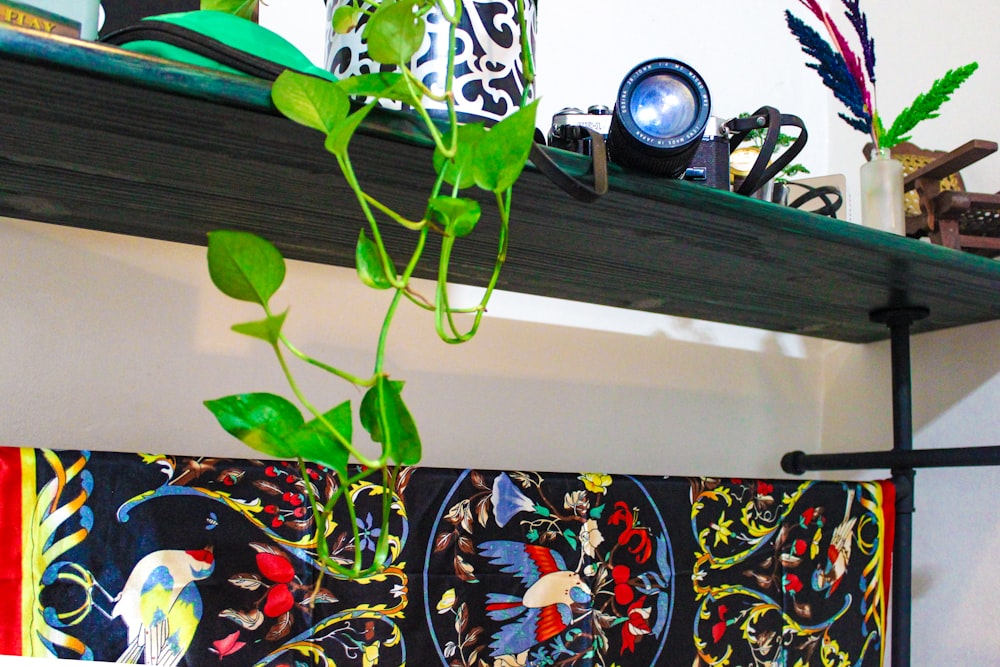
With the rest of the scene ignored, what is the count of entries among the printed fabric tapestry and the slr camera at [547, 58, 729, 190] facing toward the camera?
2

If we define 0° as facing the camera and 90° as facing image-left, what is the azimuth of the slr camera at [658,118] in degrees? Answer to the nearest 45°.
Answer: approximately 0°

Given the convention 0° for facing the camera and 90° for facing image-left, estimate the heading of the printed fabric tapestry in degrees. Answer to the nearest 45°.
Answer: approximately 0°
